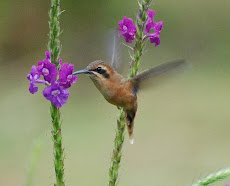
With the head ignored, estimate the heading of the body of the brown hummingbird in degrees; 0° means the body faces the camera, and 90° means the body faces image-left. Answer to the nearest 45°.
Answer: approximately 90°
